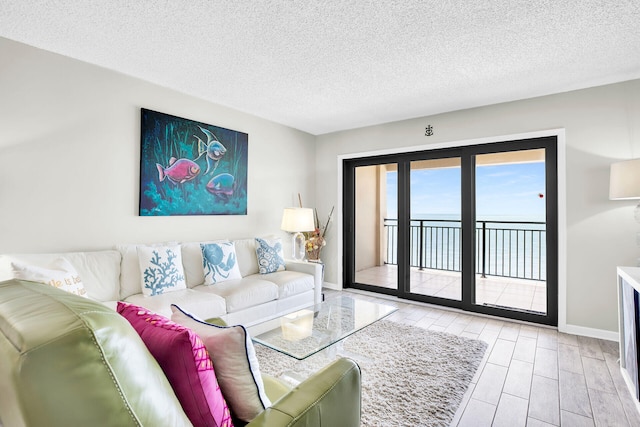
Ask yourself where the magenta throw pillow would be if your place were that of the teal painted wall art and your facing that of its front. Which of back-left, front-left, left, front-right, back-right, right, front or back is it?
front-right

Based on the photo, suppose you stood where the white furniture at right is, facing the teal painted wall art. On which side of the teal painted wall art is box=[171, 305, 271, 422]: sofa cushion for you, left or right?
left

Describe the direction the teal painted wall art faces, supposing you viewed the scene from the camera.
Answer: facing the viewer and to the right of the viewer

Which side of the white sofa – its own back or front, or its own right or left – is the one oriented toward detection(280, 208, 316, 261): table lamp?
left

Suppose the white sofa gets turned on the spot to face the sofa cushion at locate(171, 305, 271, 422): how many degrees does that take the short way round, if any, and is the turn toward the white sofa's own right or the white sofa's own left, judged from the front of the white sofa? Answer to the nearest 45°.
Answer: approximately 45° to the white sofa's own right

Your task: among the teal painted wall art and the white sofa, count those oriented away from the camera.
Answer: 0

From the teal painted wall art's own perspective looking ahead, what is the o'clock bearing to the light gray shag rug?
The light gray shag rug is roughly at 12 o'clock from the teal painted wall art.

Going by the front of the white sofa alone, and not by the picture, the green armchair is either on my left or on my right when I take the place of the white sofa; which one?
on my right

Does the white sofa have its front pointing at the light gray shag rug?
yes

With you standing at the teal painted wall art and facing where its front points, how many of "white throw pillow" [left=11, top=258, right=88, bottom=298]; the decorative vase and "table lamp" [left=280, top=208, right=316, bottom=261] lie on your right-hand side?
1
